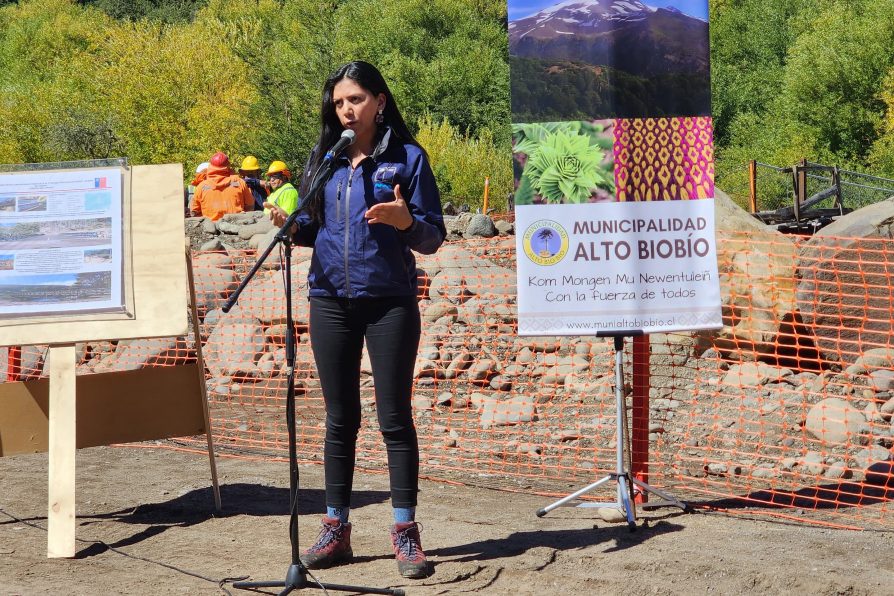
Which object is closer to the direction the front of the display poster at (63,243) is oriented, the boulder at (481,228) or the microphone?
the microphone

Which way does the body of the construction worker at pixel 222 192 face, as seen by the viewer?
away from the camera

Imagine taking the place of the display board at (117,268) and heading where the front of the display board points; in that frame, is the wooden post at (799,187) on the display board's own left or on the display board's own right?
on the display board's own left

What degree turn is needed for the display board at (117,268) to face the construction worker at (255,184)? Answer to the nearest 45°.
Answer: approximately 180°

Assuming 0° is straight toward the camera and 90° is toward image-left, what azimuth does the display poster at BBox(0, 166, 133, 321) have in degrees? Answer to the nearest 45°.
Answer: approximately 0°

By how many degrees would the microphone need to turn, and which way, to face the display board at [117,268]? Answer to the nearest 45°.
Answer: approximately 135° to its left

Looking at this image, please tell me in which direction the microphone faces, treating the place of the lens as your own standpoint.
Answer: facing to the right of the viewer

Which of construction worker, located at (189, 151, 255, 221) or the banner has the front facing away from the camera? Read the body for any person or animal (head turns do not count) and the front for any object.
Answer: the construction worker

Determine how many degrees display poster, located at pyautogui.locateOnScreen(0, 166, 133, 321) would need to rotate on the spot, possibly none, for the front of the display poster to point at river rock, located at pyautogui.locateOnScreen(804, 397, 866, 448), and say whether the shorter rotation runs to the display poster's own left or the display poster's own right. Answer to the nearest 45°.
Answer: approximately 90° to the display poster's own left
